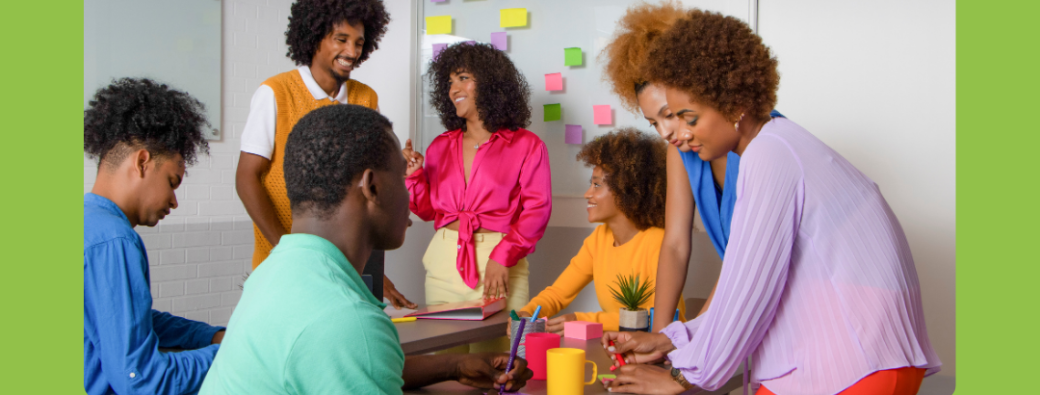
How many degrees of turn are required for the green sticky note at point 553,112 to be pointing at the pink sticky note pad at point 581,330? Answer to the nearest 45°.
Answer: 0° — it already faces it

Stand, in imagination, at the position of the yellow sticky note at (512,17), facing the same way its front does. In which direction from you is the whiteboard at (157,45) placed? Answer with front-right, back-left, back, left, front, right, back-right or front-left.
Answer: right

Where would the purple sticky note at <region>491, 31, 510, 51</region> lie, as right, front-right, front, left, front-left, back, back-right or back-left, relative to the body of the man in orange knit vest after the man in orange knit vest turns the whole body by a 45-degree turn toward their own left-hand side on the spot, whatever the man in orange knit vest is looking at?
front-left

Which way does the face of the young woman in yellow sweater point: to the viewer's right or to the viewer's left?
to the viewer's left

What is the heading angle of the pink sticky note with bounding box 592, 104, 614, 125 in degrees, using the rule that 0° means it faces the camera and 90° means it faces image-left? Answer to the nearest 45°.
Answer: approximately 0°

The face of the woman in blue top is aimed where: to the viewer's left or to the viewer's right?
to the viewer's left

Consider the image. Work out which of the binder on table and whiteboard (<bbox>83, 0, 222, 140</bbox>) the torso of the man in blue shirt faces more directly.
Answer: the binder on table

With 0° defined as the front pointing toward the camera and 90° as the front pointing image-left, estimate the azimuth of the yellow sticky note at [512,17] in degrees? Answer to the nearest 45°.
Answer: approximately 0°

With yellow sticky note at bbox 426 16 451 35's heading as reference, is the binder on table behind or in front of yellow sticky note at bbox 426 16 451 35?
in front

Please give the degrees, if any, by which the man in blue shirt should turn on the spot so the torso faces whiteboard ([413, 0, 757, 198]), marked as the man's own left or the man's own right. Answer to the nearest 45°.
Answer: approximately 45° to the man's own left

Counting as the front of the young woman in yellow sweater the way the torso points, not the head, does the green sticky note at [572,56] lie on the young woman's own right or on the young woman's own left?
on the young woman's own right

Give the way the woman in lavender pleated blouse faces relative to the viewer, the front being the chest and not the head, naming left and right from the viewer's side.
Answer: facing to the left of the viewer
